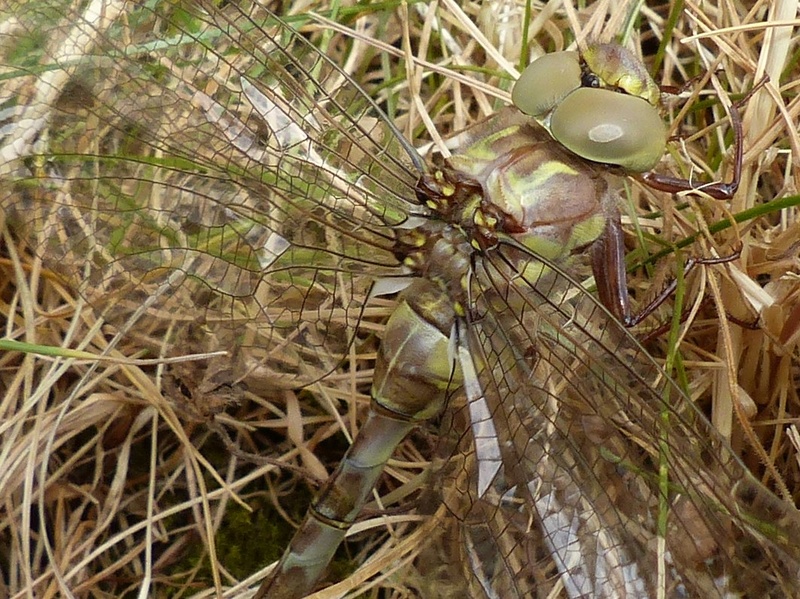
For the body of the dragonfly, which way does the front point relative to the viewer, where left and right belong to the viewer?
facing away from the viewer and to the right of the viewer
